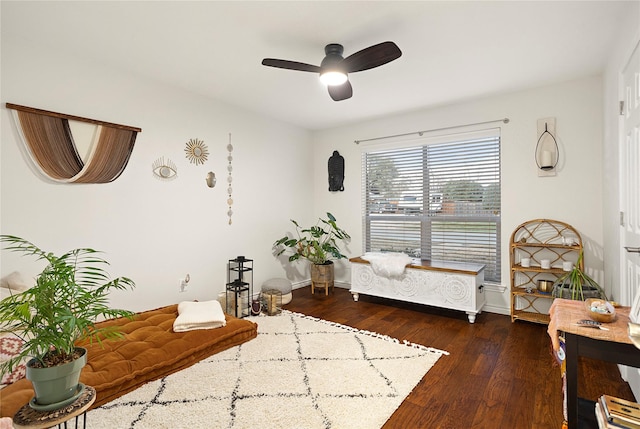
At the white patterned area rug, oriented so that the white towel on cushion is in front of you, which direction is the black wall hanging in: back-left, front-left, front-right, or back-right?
front-right

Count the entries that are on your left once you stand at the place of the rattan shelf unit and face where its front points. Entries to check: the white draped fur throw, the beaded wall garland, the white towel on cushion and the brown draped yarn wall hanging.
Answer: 0

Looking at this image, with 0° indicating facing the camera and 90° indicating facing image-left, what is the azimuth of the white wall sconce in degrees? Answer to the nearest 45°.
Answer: approximately 0°

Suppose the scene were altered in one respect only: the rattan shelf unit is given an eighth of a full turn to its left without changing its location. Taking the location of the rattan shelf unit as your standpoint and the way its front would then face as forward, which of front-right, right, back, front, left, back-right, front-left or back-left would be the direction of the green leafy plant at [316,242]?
back-right

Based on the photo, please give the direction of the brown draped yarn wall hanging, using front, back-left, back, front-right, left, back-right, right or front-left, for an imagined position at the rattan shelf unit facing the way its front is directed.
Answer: front-right

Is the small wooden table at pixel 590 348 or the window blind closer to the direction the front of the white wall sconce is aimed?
the small wooden table

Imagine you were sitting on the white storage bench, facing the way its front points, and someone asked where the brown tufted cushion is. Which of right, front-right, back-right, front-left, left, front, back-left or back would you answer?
front

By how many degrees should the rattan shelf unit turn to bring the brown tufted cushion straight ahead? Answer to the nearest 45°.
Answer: approximately 45° to its right

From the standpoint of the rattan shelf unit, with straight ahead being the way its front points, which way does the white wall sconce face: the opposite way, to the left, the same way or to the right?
the same way

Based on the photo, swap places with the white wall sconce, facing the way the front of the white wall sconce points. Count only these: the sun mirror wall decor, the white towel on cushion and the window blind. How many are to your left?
0

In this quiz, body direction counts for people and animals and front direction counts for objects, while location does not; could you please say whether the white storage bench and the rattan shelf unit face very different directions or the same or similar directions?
same or similar directions

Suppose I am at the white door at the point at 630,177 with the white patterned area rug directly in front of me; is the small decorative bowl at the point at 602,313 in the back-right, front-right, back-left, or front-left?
front-left

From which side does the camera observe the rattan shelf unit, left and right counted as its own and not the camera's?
front

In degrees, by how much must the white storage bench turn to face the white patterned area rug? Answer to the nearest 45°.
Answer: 0° — it already faces it

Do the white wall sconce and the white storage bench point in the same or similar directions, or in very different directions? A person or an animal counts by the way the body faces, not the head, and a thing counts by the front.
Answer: same or similar directions

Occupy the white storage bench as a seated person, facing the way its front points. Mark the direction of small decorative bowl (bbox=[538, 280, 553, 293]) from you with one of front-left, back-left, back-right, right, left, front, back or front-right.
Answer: back-left

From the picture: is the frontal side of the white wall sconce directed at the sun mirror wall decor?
no

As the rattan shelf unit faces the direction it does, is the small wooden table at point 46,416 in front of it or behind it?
in front

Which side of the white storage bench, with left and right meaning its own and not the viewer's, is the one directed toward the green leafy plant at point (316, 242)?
right

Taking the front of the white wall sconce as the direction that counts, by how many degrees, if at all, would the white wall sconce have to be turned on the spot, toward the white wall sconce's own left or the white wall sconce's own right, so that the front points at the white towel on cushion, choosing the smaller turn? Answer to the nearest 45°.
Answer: approximately 45° to the white wall sconce's own right

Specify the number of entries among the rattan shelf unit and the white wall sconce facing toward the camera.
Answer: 2
